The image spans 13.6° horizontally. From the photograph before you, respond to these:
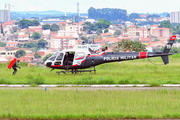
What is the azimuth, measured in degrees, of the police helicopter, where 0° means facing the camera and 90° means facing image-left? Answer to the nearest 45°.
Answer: approximately 90°

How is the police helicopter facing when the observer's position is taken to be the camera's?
facing to the left of the viewer
